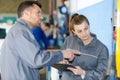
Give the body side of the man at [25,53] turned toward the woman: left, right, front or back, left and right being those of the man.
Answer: front

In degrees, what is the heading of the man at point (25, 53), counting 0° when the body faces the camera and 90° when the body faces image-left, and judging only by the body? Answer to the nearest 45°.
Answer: approximately 270°

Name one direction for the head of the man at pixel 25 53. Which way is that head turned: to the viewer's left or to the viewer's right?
to the viewer's right
